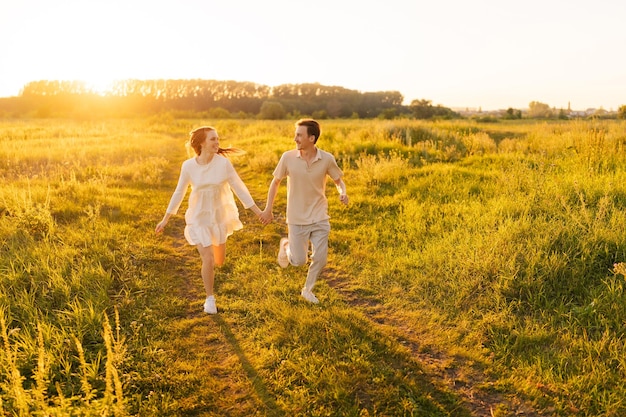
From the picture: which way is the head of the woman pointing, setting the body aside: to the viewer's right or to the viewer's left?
to the viewer's right

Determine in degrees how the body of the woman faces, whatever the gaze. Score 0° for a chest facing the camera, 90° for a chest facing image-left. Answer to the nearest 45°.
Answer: approximately 0°

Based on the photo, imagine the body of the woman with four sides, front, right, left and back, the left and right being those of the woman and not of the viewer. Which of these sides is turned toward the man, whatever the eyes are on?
left
